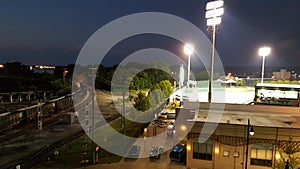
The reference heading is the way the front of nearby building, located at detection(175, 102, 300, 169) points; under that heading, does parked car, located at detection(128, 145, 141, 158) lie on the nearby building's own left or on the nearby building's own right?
on the nearby building's own right

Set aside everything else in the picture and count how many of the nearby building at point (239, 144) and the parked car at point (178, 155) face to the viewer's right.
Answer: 0

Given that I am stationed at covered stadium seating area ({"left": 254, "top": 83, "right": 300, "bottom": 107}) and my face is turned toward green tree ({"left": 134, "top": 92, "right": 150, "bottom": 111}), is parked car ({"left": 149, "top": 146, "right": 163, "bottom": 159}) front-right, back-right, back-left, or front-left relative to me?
front-left

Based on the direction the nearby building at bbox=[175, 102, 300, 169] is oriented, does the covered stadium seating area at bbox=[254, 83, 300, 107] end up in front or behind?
behind

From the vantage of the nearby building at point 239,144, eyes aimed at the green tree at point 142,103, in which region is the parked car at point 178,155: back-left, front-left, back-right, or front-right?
front-left

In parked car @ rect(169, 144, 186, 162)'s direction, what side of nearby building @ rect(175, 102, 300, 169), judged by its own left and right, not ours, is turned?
right

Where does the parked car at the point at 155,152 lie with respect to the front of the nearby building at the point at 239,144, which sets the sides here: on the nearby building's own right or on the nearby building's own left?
on the nearby building's own right

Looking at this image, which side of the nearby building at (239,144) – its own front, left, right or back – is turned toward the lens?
front

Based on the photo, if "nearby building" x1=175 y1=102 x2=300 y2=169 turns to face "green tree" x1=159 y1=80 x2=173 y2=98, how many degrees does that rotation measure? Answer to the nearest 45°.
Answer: approximately 135° to its right
